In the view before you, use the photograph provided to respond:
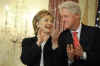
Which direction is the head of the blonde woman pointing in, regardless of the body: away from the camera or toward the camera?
toward the camera

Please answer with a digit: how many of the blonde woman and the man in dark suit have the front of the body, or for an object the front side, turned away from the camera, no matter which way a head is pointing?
0

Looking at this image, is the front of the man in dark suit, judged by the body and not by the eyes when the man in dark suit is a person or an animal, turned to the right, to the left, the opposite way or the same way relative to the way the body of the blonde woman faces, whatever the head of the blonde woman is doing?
to the right

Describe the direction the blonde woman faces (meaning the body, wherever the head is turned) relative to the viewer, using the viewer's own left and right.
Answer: facing the viewer and to the right of the viewer

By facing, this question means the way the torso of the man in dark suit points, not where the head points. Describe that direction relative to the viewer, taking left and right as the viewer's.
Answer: facing the viewer and to the left of the viewer

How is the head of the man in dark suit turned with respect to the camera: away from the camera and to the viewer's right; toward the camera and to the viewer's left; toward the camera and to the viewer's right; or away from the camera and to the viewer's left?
toward the camera and to the viewer's left
